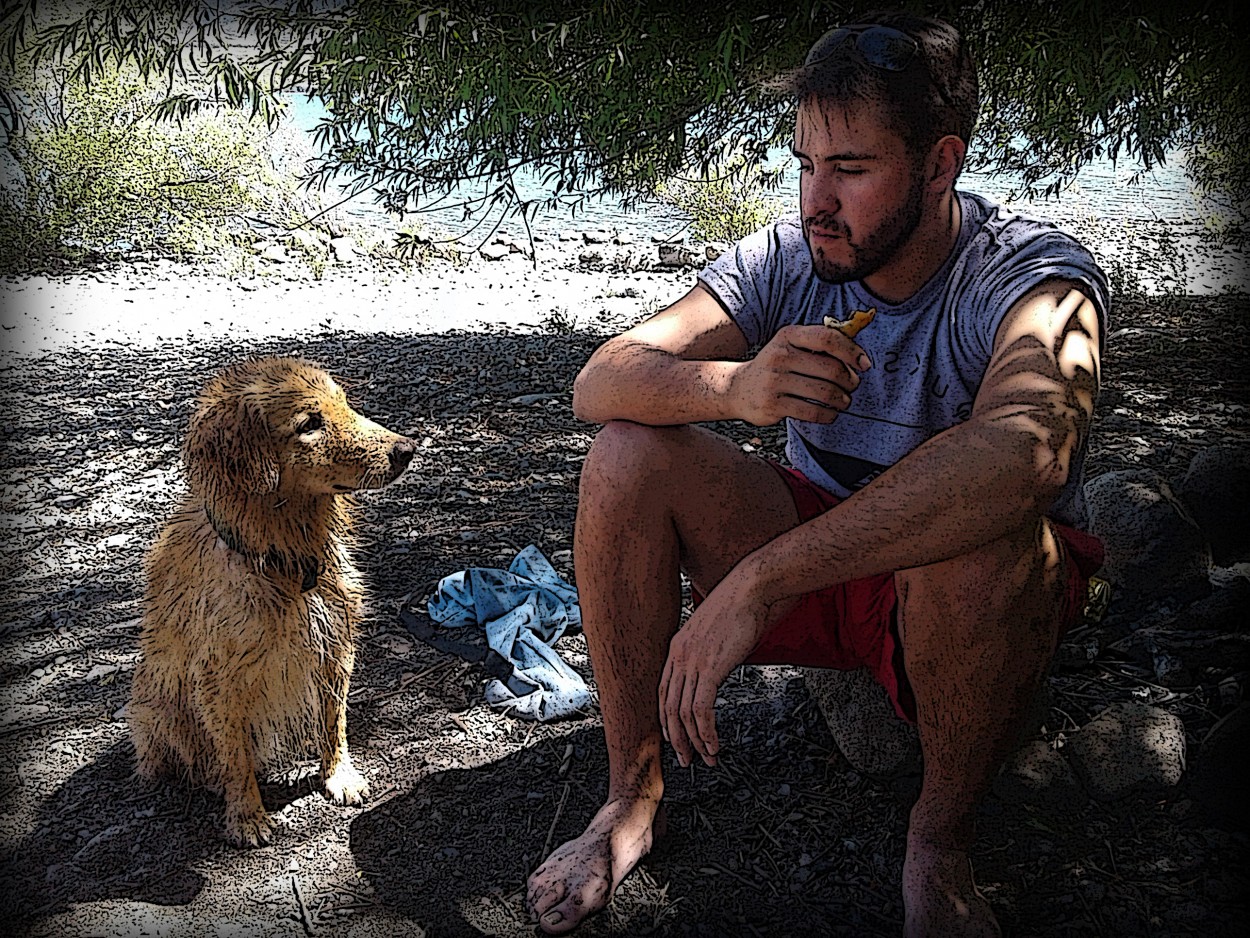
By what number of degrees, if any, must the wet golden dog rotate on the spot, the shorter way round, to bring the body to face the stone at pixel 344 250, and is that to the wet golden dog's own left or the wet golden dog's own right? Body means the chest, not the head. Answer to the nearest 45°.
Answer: approximately 135° to the wet golden dog's own left

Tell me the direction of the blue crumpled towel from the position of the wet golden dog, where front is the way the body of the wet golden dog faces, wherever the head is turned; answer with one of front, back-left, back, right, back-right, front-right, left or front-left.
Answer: left

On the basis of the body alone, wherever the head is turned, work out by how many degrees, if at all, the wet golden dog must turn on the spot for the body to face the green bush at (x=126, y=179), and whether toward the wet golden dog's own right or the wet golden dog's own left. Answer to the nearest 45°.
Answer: approximately 135° to the wet golden dog's own left

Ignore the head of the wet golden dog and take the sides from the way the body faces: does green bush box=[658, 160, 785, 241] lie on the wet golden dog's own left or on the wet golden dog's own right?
on the wet golden dog's own left

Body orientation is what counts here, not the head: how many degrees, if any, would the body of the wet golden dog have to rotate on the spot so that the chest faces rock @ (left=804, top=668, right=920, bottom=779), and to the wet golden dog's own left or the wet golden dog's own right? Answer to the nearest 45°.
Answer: approximately 45° to the wet golden dog's own left

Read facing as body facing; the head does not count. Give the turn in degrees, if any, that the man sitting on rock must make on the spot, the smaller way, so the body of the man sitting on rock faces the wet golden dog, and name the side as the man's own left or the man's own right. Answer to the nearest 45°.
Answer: approximately 45° to the man's own right

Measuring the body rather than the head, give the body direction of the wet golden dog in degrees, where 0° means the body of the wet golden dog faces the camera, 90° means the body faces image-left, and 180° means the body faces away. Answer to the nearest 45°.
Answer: approximately 315°

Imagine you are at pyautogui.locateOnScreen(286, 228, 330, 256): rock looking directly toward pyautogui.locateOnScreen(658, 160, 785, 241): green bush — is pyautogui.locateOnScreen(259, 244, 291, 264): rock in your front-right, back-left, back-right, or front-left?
back-right

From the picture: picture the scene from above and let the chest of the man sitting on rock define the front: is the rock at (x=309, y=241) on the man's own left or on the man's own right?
on the man's own right

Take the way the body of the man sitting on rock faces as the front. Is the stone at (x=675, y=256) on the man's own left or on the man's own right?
on the man's own right

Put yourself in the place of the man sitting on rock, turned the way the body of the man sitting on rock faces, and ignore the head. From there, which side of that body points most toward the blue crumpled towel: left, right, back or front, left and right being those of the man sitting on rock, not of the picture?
right

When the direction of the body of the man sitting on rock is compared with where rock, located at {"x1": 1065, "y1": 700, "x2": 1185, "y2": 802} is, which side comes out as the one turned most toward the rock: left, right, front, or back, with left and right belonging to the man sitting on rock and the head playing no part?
left

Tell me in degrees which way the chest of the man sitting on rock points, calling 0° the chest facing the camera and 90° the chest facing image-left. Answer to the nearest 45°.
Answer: approximately 45°
